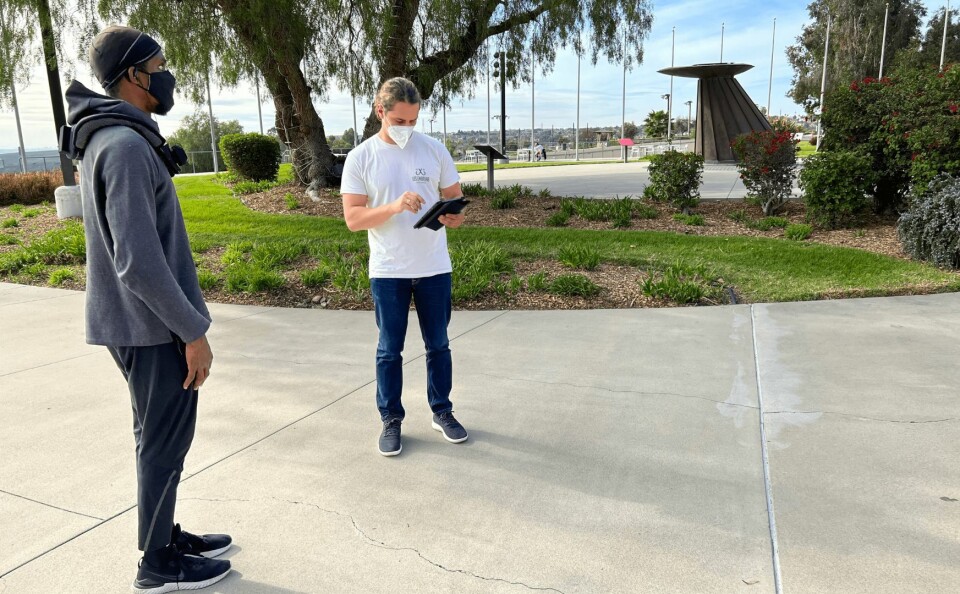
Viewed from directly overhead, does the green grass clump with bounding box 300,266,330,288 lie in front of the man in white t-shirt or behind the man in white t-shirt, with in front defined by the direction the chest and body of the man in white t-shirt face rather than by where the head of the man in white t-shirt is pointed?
behind

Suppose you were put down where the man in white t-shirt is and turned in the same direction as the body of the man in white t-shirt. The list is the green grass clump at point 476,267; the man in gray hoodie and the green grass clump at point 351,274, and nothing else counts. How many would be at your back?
2

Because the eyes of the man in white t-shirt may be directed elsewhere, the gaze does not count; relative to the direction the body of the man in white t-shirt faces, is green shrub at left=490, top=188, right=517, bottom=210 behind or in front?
behind

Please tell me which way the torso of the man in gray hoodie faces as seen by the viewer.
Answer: to the viewer's right

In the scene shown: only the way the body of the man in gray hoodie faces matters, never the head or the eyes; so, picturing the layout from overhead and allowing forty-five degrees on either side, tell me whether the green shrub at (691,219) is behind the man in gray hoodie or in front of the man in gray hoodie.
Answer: in front

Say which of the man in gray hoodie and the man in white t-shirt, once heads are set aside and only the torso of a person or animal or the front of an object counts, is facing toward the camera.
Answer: the man in white t-shirt

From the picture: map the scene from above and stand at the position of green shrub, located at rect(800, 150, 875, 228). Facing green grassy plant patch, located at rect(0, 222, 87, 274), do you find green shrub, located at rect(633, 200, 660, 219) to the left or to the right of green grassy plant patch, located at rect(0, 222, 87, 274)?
right

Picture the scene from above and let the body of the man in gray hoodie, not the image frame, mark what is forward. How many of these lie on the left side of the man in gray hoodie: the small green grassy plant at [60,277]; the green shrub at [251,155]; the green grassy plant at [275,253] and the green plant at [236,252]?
4

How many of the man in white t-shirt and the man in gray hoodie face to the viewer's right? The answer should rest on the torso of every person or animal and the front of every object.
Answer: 1

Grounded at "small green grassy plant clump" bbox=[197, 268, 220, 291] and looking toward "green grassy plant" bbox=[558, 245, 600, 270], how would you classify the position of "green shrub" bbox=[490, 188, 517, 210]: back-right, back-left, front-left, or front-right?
front-left

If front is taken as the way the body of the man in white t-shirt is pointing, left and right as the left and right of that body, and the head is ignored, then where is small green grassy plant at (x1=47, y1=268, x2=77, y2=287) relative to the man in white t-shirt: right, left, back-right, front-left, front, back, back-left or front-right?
back-right

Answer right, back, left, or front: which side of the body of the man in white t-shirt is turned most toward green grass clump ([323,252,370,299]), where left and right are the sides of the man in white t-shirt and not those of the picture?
back

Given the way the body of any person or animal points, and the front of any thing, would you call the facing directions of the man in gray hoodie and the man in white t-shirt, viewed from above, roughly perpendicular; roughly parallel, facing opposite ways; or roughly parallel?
roughly perpendicular

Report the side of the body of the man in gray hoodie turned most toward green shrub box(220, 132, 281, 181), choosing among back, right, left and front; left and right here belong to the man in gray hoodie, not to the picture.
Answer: left

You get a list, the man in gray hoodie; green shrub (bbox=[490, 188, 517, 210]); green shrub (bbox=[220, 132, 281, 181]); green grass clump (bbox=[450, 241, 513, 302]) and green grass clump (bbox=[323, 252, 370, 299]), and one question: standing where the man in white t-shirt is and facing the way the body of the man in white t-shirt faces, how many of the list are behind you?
4

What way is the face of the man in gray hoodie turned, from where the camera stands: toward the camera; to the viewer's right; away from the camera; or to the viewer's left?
to the viewer's right

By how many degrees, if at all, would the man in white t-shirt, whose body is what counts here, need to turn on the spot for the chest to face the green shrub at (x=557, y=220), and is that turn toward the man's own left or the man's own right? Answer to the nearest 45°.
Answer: approximately 180°

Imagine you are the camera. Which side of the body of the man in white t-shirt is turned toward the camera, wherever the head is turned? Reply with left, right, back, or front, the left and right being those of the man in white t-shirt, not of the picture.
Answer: front

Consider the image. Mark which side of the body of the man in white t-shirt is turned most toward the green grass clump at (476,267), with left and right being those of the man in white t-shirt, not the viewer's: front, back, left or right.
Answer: back

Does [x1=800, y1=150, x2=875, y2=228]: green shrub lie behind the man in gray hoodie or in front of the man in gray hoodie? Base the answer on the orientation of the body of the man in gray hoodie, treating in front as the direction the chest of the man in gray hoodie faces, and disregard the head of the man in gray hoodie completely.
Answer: in front

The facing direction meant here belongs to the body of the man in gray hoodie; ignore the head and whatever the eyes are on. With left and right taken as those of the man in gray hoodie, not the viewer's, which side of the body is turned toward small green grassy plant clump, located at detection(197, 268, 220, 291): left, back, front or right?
left
